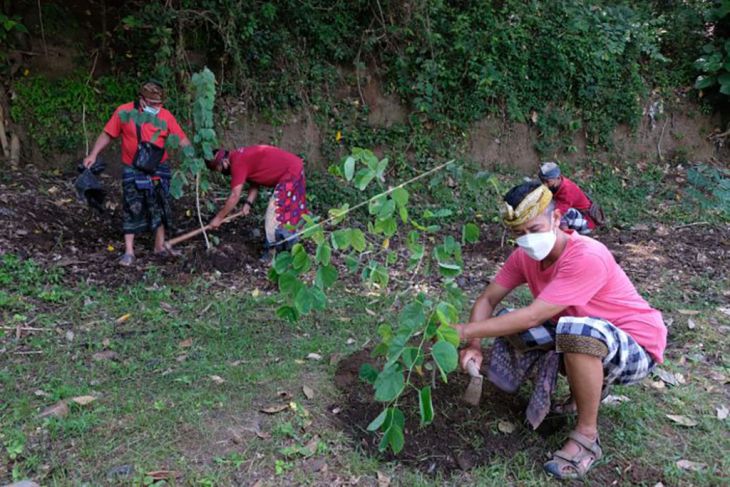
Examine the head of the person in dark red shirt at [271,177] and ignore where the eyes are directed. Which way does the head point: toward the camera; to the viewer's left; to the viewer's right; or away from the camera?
to the viewer's left

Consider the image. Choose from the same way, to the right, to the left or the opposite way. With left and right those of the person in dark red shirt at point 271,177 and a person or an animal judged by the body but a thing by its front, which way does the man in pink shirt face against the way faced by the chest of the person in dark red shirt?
the same way

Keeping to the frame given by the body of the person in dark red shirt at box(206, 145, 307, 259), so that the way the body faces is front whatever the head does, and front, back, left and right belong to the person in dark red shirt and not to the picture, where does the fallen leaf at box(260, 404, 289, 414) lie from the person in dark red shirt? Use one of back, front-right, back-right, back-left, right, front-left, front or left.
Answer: left

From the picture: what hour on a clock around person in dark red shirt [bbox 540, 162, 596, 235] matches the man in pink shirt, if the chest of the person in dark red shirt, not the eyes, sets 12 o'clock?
The man in pink shirt is roughly at 9 o'clock from the person in dark red shirt.

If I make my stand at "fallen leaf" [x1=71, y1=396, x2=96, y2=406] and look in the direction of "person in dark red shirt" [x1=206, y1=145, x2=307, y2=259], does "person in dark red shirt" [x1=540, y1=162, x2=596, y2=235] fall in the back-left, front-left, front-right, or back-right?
front-right

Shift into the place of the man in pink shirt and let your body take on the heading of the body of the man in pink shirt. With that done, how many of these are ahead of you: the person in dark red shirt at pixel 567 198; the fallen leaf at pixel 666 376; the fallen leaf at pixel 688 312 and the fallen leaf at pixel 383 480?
1

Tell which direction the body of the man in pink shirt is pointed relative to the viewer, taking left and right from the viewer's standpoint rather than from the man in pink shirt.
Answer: facing the viewer and to the left of the viewer

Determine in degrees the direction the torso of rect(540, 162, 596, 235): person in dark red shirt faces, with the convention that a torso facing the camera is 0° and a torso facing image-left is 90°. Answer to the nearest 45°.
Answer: approximately 90°

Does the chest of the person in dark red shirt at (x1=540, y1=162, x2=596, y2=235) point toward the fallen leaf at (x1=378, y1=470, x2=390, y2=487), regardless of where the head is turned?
no

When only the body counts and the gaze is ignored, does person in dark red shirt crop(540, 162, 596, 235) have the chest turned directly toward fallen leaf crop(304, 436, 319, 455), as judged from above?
no

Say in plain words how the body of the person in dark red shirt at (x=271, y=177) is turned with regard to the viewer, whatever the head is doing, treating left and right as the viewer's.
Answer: facing to the left of the viewer

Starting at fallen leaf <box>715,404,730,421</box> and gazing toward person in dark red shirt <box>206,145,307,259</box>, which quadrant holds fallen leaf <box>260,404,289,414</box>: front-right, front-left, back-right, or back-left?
front-left

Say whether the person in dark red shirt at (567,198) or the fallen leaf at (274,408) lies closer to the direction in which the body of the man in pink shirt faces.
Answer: the fallen leaf

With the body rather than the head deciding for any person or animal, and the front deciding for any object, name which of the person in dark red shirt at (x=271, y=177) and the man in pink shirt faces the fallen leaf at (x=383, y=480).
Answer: the man in pink shirt

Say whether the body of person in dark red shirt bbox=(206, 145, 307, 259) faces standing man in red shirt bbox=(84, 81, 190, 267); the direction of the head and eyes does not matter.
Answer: yes

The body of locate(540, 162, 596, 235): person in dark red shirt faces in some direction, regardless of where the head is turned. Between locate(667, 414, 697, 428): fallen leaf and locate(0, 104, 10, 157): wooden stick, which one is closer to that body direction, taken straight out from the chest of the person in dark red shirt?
the wooden stick

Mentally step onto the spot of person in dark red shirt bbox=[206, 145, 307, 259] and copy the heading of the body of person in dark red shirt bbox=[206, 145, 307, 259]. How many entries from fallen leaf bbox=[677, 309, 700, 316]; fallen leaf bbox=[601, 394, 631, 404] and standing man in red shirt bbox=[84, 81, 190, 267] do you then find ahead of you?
1

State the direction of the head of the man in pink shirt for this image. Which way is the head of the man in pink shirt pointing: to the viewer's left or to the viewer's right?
to the viewer's left

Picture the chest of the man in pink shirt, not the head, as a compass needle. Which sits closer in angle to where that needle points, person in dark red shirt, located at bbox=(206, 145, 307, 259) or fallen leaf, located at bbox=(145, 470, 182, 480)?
the fallen leaf
